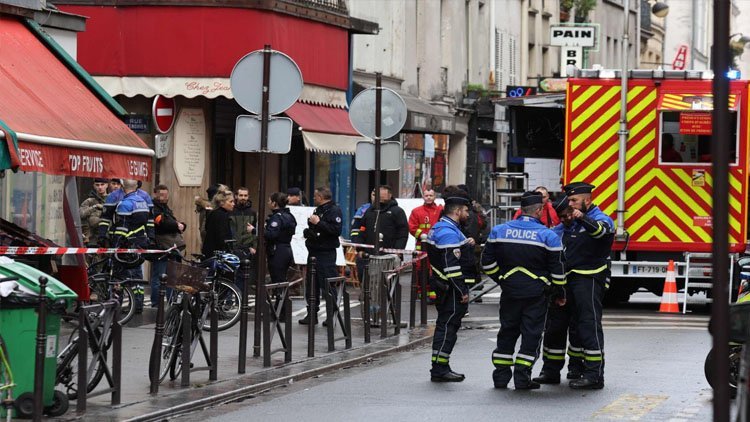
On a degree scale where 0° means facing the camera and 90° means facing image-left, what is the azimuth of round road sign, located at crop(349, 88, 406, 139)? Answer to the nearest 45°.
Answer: approximately 180°

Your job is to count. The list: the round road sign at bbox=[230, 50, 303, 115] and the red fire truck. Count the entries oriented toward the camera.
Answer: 0

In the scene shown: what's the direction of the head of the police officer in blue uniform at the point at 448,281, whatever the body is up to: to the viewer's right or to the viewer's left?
to the viewer's right

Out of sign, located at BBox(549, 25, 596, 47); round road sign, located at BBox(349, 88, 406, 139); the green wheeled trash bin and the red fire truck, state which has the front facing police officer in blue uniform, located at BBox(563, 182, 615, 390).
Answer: the sign

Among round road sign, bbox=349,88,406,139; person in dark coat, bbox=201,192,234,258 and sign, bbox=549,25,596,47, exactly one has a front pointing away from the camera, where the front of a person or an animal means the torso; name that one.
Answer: the round road sign

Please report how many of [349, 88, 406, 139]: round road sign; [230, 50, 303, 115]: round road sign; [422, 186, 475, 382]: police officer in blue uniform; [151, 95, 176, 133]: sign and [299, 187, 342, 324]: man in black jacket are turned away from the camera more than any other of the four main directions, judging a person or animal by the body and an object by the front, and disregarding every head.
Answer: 2

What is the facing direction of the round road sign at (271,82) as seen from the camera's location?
facing away from the viewer

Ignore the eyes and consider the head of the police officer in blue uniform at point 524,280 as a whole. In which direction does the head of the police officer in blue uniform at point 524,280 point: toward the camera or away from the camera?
away from the camera

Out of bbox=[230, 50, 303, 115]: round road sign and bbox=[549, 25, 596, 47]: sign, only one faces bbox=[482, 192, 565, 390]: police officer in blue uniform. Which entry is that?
the sign
